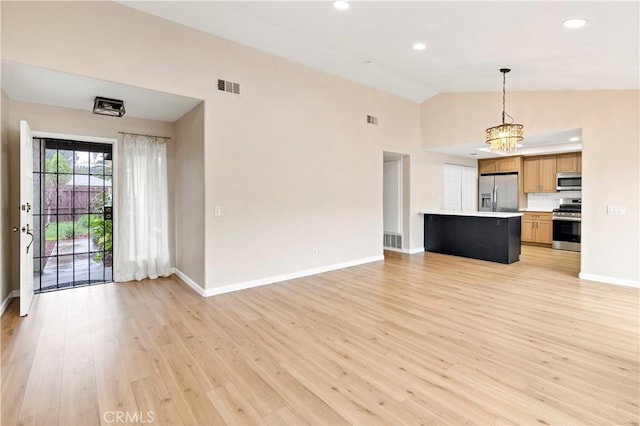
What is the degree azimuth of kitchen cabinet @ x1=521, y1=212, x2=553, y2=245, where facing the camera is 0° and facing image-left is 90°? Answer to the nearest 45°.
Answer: approximately 0°

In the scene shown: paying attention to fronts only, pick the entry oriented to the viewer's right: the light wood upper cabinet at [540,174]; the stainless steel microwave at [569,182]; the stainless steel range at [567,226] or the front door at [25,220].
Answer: the front door

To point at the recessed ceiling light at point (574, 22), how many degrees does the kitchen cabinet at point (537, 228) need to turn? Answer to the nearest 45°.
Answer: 0° — it already faces it

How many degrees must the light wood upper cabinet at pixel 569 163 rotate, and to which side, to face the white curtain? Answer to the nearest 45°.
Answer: approximately 45° to its right

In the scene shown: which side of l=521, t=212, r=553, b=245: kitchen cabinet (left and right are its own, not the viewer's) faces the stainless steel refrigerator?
right

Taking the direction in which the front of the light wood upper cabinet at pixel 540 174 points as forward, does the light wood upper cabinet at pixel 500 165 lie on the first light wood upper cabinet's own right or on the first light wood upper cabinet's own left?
on the first light wood upper cabinet's own right

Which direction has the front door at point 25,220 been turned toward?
to the viewer's right

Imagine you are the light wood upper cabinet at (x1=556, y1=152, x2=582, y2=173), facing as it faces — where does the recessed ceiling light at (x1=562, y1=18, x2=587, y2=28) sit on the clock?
The recessed ceiling light is roughly at 12 o'clock from the light wood upper cabinet.
